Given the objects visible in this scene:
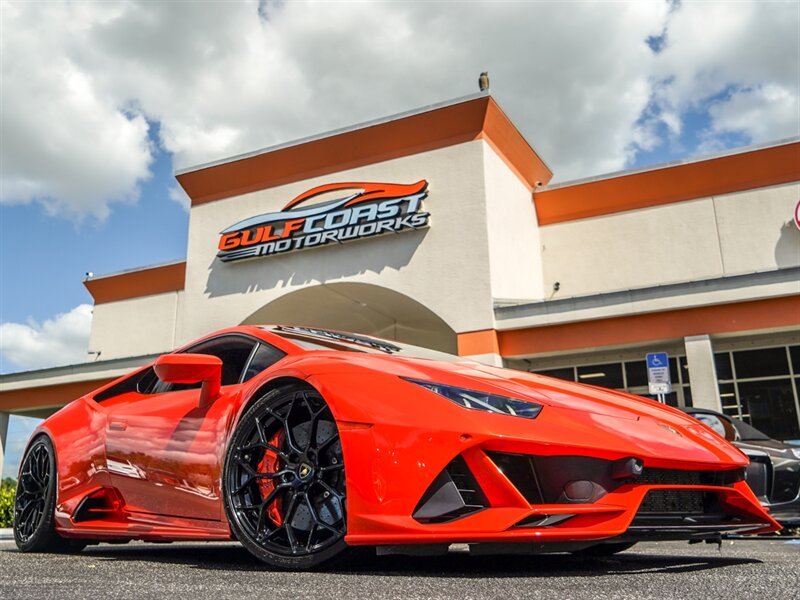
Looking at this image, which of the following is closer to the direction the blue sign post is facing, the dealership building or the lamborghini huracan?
the lamborghini huracan

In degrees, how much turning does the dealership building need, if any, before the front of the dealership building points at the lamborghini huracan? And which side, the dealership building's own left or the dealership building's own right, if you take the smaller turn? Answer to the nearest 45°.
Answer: approximately 45° to the dealership building's own left

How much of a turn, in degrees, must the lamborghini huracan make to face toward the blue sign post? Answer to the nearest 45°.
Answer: approximately 90° to its left

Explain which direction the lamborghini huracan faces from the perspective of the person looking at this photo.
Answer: facing the viewer and to the right of the viewer

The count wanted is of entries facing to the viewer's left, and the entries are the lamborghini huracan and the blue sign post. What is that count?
0

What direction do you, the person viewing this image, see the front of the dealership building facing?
facing the viewer and to the left of the viewer
